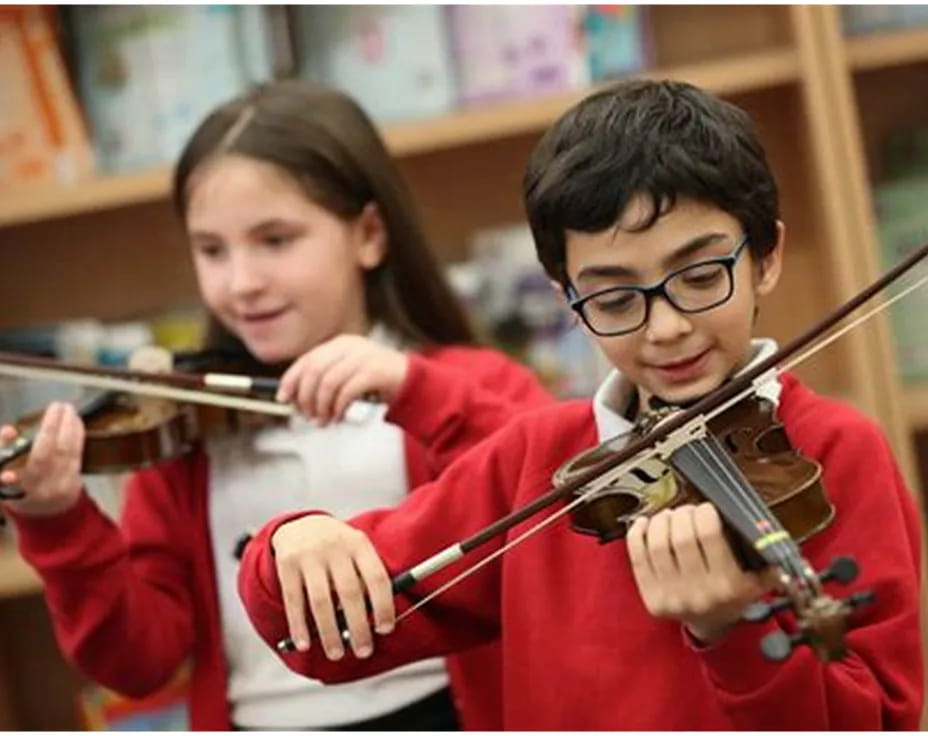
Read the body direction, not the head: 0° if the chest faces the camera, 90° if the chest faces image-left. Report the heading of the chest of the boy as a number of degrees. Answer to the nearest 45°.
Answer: approximately 0°

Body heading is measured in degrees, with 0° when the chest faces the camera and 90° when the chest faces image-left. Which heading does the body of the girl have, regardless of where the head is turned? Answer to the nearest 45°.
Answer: approximately 45°
